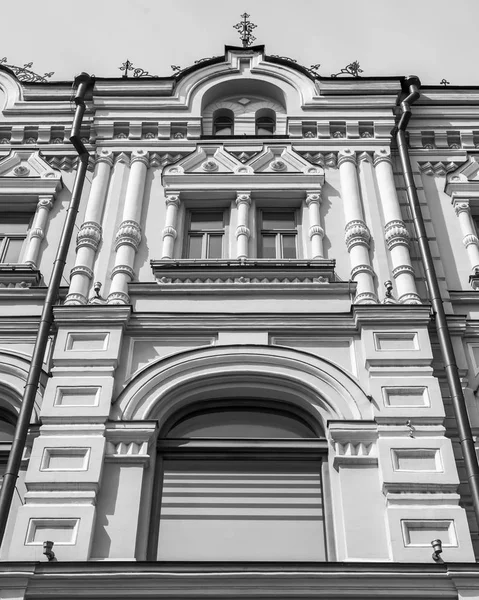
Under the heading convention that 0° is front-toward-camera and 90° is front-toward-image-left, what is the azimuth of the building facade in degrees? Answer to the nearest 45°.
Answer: approximately 0°
